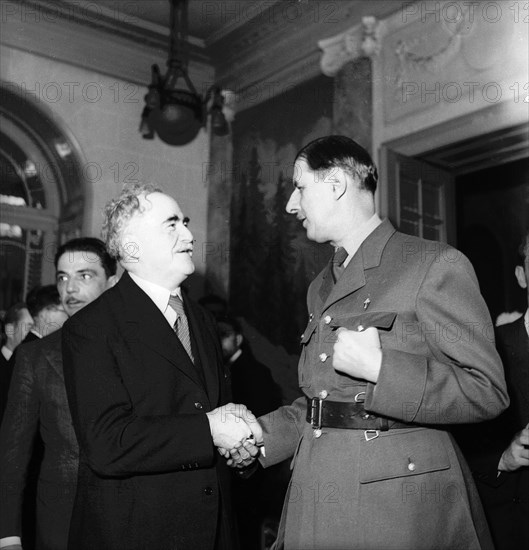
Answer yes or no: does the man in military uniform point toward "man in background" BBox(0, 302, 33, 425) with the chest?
no

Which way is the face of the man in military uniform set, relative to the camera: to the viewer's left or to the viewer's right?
to the viewer's left

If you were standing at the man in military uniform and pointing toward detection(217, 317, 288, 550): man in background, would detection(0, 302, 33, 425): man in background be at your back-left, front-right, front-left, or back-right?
front-left

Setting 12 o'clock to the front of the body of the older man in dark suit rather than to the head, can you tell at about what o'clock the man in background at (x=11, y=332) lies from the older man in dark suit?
The man in background is roughly at 7 o'clock from the older man in dark suit.

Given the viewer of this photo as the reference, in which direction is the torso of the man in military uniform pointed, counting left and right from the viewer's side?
facing the viewer and to the left of the viewer

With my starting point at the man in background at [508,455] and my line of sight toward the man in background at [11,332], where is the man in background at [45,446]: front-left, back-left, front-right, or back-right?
front-left

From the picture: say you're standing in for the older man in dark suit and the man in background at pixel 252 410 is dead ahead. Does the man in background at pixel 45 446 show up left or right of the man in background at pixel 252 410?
left

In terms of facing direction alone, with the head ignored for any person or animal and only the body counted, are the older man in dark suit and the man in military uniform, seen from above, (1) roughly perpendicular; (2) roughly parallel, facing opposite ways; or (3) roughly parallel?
roughly perpendicular

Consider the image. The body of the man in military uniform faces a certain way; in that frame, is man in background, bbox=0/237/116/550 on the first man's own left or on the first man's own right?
on the first man's own right

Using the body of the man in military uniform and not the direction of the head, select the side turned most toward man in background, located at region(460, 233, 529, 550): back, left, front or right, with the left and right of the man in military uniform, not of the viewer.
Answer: back

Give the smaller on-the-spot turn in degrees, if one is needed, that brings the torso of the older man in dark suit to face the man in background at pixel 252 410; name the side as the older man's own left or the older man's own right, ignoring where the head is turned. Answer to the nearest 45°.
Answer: approximately 135° to the older man's own left

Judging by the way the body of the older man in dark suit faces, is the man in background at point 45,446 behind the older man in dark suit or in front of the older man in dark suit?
behind

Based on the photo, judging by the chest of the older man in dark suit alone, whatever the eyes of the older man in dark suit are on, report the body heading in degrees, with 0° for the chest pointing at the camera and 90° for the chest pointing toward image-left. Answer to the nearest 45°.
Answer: approximately 315°

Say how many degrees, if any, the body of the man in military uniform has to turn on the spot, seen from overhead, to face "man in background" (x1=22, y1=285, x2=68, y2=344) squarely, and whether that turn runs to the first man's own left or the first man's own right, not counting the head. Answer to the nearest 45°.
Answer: approximately 90° to the first man's own right
